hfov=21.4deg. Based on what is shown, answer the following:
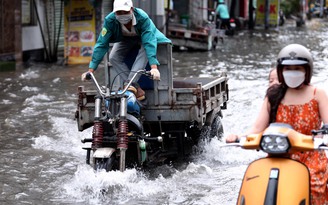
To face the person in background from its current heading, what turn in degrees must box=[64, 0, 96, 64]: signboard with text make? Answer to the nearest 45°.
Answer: approximately 135° to its left

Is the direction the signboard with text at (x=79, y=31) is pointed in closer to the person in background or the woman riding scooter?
the woman riding scooter

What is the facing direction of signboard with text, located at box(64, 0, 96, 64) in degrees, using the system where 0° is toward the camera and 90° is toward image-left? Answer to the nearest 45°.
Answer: approximately 0°

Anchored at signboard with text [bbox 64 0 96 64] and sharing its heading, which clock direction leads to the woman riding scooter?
The woman riding scooter is roughly at 12 o'clock from the signboard with text.
